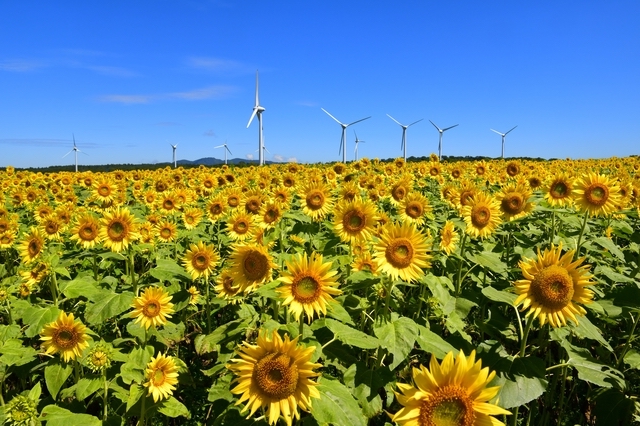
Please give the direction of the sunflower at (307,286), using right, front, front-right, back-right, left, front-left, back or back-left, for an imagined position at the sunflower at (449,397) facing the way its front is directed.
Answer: back-right

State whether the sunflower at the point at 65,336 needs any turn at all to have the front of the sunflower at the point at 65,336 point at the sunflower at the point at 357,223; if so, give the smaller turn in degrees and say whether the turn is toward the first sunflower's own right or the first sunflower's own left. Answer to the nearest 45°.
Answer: approximately 90° to the first sunflower's own left

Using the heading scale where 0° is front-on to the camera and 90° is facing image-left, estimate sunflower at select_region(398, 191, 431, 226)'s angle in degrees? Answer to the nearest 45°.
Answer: approximately 0°

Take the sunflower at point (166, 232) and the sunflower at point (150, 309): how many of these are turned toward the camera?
2

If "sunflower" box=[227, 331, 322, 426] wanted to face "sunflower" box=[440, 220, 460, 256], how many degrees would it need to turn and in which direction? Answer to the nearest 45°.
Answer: approximately 135° to its left

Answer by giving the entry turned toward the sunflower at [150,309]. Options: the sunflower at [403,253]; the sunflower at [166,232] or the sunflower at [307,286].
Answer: the sunflower at [166,232]
